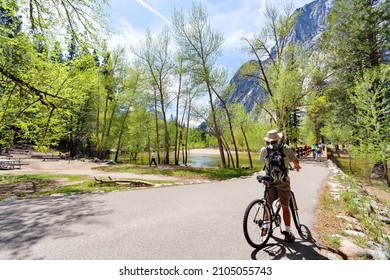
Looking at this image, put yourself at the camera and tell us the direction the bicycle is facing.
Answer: facing away from the viewer and to the right of the viewer

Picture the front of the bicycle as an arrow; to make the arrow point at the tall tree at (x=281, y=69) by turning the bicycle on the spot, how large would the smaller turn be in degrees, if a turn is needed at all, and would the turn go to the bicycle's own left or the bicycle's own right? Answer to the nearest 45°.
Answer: approximately 45° to the bicycle's own left

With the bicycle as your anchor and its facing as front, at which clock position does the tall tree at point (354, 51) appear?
The tall tree is roughly at 11 o'clock from the bicycle.
